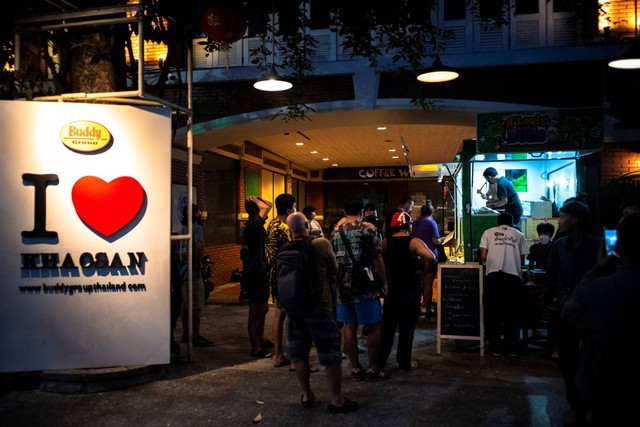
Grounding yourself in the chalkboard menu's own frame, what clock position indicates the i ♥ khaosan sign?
The i ♥ khaosan sign is roughly at 2 o'clock from the chalkboard menu.

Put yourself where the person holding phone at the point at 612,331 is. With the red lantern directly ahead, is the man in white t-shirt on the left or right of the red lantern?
right

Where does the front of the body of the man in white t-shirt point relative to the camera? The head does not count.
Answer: away from the camera

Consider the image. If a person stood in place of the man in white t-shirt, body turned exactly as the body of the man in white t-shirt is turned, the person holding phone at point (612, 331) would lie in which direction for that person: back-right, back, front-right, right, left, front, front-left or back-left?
back

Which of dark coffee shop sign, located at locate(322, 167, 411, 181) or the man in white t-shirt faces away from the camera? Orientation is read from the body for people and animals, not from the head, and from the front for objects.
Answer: the man in white t-shirt

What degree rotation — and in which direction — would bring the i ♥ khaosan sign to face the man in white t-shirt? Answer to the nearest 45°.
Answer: approximately 90° to its left

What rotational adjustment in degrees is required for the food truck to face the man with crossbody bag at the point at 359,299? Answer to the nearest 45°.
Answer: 0° — it already faces them

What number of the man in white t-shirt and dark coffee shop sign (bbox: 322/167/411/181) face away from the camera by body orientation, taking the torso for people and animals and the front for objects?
1

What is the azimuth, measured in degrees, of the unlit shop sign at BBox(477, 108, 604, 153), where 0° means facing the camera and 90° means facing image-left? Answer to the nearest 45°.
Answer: approximately 0°

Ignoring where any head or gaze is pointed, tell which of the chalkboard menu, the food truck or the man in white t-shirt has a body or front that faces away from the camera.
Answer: the man in white t-shirt

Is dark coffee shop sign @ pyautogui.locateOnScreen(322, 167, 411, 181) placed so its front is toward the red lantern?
yes

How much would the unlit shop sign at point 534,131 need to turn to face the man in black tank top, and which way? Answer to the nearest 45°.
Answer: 0° — it already faces them

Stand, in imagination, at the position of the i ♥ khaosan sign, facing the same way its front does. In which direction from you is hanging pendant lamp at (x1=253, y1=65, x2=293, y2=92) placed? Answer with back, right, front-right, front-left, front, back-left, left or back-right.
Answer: back-left

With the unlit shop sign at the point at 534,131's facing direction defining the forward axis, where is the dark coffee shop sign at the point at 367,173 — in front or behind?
behind
